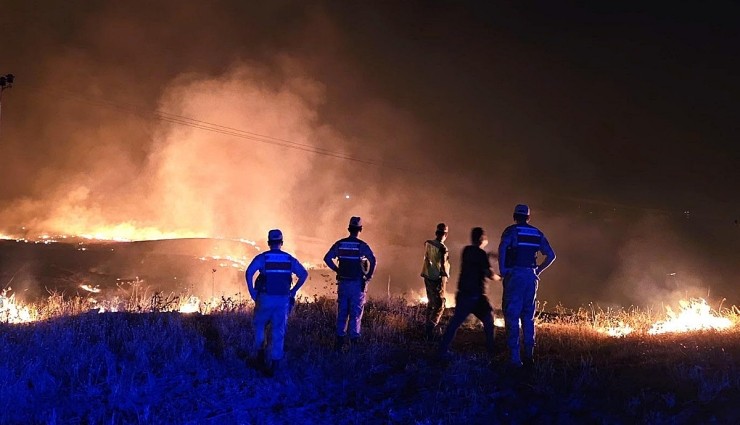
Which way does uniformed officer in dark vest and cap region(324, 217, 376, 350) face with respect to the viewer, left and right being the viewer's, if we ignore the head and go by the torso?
facing away from the viewer

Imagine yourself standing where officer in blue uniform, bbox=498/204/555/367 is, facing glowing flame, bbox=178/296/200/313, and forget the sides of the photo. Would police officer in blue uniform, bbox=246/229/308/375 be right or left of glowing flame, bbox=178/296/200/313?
left

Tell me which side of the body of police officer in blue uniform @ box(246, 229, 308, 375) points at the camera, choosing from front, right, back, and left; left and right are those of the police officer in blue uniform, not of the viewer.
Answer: back

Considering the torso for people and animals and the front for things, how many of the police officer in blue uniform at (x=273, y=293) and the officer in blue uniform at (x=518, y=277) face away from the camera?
2

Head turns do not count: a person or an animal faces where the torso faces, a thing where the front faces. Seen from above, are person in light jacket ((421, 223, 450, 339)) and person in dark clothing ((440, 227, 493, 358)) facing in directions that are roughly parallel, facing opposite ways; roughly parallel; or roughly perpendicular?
roughly parallel

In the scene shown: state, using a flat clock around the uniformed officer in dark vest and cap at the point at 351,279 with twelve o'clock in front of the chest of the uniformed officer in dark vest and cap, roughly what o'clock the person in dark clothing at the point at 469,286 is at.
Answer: The person in dark clothing is roughly at 4 o'clock from the uniformed officer in dark vest and cap.

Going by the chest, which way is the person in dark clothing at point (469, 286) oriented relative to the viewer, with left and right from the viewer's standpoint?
facing away from the viewer and to the right of the viewer

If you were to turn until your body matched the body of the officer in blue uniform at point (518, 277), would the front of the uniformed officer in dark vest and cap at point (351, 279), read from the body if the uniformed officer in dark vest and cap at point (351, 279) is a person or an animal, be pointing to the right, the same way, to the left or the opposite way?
the same way

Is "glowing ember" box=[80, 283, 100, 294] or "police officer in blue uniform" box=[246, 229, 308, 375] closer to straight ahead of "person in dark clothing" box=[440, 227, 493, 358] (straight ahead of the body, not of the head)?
the glowing ember

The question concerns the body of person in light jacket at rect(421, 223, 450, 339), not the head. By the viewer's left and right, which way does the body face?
facing away from the viewer and to the right of the viewer

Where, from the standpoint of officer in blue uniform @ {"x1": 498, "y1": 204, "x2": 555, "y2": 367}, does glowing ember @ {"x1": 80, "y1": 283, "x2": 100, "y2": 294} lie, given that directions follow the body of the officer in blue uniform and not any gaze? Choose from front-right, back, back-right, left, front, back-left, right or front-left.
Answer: front-left

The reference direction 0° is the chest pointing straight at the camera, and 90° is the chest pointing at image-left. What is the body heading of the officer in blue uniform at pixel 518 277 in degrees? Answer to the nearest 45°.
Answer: approximately 180°

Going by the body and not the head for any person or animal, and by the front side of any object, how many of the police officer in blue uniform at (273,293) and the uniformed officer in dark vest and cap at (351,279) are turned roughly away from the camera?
2

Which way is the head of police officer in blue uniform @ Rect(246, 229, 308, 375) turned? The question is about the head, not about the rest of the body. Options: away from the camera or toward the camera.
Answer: away from the camera
